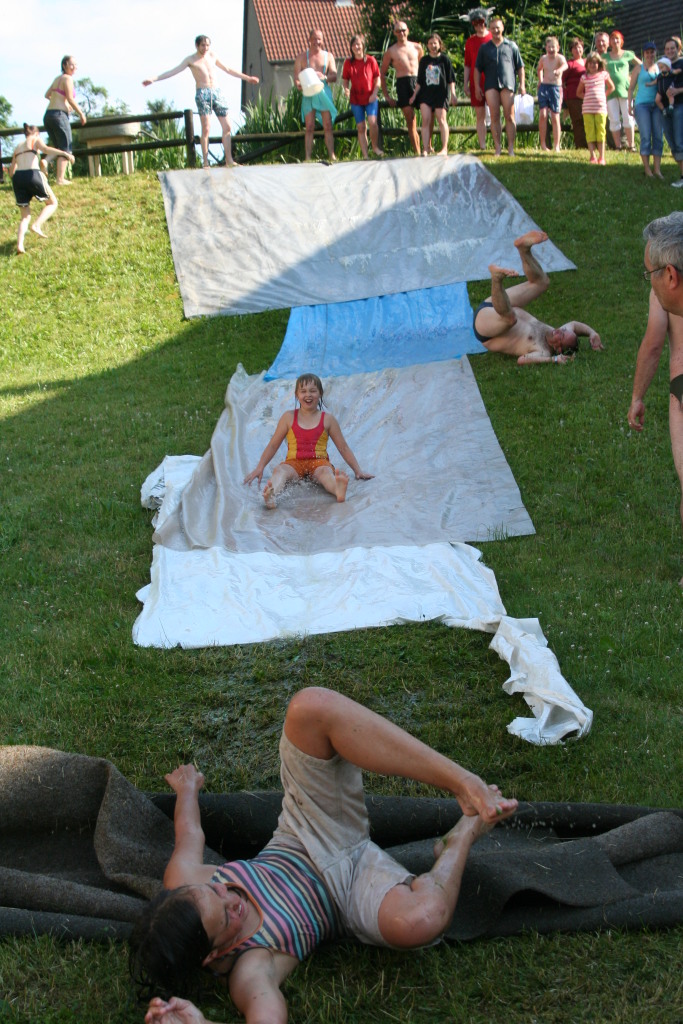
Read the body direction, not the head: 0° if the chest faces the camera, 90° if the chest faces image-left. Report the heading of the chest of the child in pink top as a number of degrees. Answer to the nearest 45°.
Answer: approximately 0°

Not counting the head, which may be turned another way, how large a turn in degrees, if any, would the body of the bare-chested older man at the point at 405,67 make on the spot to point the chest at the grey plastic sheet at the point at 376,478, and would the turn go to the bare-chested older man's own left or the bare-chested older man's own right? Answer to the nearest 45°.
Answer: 0° — they already face it

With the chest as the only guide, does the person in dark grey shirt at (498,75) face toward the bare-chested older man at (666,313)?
yes

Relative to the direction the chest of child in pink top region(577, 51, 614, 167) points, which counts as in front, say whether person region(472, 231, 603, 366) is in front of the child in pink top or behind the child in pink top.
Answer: in front

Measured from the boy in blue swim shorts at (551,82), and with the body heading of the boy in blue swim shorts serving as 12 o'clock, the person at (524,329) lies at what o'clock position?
The person is roughly at 12 o'clock from the boy in blue swim shorts.

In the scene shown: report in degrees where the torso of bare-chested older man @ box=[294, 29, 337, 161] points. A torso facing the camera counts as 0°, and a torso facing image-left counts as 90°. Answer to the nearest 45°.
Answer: approximately 0°

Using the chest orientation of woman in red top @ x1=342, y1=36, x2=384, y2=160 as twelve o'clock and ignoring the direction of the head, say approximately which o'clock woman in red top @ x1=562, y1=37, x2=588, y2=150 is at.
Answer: woman in red top @ x1=562, y1=37, x2=588, y2=150 is roughly at 8 o'clock from woman in red top @ x1=342, y1=36, x2=384, y2=160.

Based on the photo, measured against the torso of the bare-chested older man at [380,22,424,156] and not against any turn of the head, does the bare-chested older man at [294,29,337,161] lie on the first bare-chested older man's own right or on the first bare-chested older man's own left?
on the first bare-chested older man's own right

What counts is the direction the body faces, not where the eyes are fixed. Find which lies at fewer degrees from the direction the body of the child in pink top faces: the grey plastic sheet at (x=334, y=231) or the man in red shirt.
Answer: the grey plastic sheet

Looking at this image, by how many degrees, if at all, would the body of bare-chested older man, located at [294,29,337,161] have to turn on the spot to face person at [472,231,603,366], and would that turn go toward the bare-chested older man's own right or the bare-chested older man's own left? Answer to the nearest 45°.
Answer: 0° — they already face them
